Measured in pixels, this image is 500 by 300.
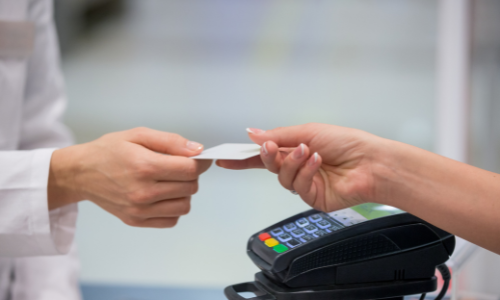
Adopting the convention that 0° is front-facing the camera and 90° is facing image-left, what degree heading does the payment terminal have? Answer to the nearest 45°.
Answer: approximately 45°
